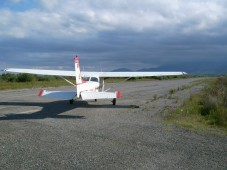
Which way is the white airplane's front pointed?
away from the camera
